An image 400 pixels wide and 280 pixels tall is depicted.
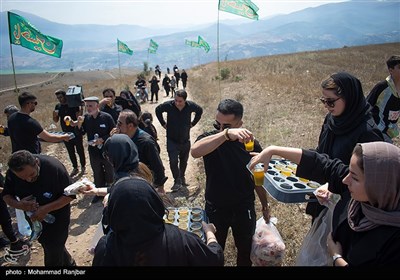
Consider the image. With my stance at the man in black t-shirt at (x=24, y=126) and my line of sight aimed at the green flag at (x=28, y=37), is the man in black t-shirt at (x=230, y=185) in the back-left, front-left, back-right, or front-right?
back-right

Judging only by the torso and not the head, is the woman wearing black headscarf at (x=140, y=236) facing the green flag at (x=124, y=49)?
yes

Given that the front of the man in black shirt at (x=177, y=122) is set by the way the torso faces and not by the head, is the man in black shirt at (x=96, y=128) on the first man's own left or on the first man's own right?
on the first man's own right

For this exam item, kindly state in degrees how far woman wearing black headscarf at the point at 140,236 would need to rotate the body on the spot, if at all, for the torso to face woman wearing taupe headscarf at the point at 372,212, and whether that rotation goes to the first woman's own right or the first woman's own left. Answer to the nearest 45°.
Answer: approximately 90° to the first woman's own right

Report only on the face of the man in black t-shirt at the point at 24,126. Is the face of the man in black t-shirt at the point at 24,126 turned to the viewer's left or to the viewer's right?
to the viewer's right

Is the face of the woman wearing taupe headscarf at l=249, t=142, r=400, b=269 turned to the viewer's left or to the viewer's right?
to the viewer's left

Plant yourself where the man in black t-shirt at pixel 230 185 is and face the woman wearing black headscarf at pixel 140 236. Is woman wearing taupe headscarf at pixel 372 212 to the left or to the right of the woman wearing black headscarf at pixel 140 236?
left

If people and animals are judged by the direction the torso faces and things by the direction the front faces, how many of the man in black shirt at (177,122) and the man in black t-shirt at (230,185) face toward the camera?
2

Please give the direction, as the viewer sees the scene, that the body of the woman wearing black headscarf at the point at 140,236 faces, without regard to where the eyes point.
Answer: away from the camera

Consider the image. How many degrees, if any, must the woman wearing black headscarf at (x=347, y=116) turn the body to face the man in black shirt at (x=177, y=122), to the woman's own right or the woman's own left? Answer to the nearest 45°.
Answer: approximately 90° to the woman's own right
